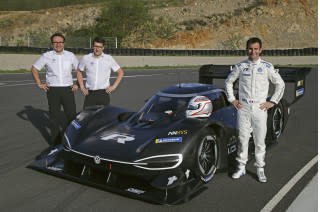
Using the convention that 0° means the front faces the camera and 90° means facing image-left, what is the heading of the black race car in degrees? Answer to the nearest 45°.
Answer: approximately 45°

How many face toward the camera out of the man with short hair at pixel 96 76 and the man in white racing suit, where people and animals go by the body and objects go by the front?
2

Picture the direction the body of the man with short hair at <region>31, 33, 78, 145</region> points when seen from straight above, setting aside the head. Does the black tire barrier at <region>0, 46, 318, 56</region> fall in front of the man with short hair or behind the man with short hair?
behind

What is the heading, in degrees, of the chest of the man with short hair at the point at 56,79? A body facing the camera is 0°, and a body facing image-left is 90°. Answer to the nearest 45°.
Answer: approximately 0°

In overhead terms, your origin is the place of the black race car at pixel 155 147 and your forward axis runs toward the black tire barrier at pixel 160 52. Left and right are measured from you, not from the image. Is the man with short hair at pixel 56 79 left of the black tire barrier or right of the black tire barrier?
left

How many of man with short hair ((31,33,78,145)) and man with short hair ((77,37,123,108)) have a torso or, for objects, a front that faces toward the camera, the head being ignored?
2
